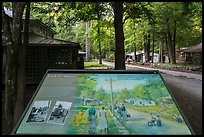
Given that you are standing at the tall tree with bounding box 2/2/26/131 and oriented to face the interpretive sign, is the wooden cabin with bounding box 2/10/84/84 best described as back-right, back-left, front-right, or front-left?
back-left

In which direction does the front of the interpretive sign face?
toward the camera

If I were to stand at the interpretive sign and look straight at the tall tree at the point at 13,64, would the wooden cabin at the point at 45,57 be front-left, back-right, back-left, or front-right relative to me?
front-right

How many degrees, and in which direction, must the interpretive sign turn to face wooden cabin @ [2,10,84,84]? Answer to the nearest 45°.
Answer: approximately 180°

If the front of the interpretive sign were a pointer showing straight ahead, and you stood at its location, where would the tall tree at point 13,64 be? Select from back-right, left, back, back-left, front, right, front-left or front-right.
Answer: back-right
